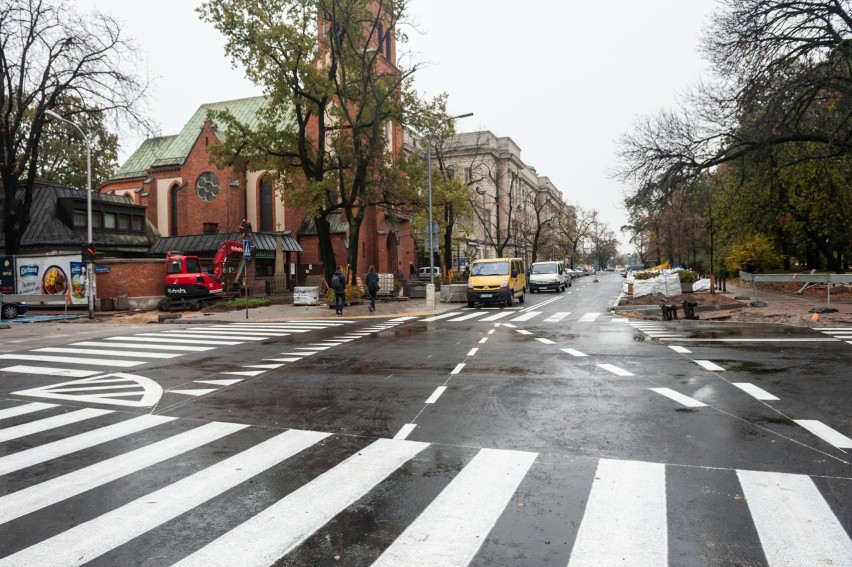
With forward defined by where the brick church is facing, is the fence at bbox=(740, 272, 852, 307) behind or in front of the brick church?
in front

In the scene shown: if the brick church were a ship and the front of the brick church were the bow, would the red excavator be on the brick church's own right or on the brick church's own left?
on the brick church's own right

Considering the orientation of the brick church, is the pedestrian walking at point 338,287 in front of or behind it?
in front

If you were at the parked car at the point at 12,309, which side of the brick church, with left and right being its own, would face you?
right

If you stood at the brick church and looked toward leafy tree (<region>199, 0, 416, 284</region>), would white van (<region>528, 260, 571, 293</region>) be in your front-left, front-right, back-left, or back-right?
front-left

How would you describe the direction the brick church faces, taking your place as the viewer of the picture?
facing the viewer and to the right of the viewer

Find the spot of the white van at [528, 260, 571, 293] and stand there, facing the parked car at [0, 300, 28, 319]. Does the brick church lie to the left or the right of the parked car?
right

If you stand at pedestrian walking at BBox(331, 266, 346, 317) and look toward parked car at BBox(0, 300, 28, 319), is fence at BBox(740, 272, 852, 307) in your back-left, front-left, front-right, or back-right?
back-right

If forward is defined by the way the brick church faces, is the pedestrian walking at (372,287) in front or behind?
in front
